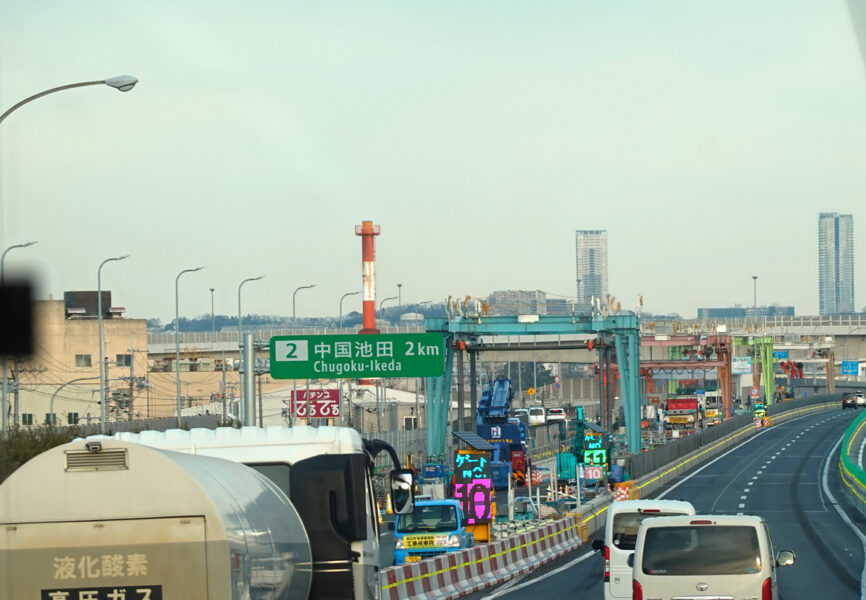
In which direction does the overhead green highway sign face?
toward the camera

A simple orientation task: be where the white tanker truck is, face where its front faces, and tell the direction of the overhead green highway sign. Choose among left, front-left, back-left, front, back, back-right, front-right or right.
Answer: front-left

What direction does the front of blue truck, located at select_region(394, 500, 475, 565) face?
toward the camera

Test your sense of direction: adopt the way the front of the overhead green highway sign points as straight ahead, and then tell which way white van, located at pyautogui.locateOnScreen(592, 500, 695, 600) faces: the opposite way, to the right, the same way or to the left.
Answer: the opposite way

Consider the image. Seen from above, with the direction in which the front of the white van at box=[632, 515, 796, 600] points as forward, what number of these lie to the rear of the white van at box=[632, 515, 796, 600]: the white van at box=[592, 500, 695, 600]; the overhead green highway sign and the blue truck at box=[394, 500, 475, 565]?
0

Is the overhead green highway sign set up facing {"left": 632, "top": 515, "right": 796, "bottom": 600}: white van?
yes

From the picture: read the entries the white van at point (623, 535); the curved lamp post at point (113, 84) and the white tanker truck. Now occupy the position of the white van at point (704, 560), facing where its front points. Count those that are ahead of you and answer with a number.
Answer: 1

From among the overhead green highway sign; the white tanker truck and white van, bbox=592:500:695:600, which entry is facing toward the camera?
the overhead green highway sign

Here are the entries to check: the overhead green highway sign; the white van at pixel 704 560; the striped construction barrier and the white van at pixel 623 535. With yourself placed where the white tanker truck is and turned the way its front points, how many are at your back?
0

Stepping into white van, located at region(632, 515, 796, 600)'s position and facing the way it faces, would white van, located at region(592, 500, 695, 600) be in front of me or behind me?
in front

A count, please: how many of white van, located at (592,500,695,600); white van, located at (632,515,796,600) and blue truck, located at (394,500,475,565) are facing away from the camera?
2

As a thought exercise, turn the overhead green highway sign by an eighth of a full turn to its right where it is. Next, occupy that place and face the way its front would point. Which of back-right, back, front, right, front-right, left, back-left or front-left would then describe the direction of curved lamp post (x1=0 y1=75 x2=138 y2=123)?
front-left

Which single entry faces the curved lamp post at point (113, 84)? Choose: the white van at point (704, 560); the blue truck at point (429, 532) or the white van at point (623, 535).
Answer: the blue truck

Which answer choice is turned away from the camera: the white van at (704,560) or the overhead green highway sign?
the white van

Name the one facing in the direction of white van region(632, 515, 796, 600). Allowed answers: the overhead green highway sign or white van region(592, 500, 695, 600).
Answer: the overhead green highway sign

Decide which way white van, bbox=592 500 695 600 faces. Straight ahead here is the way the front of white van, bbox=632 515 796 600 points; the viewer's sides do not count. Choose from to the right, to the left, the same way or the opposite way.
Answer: the same way

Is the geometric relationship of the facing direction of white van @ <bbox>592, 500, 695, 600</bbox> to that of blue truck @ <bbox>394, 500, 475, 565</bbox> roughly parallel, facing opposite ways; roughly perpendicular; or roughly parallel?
roughly parallel, facing opposite ways

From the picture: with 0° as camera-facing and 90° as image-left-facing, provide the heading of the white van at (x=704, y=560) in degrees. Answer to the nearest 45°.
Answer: approximately 180°

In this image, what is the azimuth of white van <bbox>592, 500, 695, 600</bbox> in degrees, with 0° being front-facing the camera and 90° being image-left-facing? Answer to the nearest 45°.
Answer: approximately 180°

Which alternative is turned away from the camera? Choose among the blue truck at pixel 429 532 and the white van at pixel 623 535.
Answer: the white van
